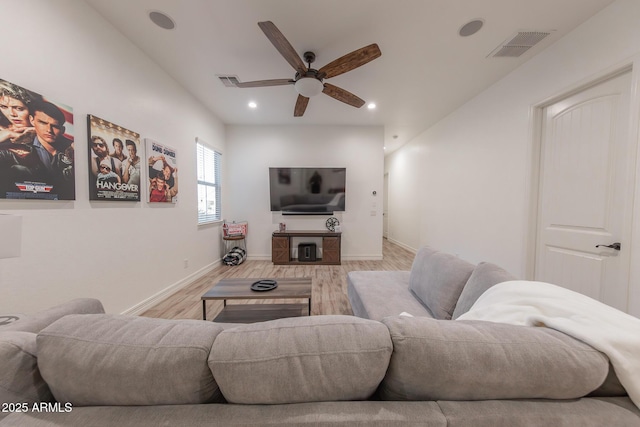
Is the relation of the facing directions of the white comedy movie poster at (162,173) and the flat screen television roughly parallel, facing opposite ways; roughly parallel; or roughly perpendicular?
roughly perpendicular

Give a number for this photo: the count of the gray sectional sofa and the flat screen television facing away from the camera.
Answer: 1

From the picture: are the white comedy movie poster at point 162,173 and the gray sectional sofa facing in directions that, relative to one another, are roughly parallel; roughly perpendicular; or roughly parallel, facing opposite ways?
roughly perpendicular

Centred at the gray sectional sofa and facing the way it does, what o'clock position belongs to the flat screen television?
The flat screen television is roughly at 12 o'clock from the gray sectional sofa.

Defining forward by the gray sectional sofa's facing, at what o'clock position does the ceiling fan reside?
The ceiling fan is roughly at 12 o'clock from the gray sectional sofa.

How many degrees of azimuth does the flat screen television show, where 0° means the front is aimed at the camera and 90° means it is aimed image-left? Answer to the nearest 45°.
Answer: approximately 0°

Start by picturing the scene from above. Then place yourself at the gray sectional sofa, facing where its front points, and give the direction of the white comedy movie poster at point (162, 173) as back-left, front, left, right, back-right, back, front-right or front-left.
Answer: front-left

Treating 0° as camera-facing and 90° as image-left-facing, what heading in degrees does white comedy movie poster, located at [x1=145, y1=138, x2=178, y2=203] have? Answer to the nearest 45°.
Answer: approximately 315°

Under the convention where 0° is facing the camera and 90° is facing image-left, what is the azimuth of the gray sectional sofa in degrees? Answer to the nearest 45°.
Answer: approximately 180°

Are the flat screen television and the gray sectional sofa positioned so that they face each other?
yes

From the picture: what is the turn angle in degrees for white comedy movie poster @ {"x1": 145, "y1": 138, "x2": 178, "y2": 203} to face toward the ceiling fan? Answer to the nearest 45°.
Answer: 0° — it already faces it

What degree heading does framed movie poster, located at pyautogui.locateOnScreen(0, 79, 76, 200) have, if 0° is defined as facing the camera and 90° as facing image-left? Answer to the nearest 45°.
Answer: approximately 315°

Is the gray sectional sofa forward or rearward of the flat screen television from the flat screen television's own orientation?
forward

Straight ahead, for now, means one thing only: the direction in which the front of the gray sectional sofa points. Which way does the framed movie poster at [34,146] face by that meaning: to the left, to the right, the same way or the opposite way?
to the right
